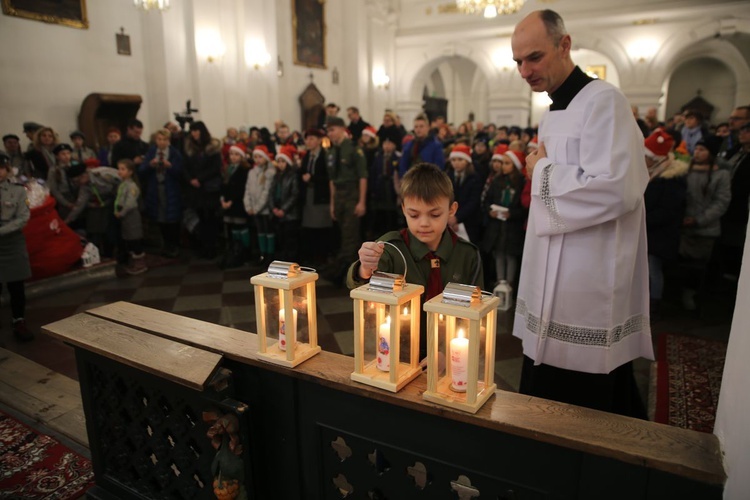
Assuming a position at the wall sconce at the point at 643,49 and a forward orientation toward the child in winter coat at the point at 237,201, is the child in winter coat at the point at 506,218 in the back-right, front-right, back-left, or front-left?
front-left

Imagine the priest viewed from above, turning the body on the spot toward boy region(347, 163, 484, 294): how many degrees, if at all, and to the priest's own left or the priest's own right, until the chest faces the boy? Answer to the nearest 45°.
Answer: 0° — they already face them

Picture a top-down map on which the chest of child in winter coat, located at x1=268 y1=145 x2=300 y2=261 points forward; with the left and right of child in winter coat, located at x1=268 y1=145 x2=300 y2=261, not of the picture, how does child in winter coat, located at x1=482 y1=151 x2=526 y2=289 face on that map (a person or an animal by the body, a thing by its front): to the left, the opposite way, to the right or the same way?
the same way

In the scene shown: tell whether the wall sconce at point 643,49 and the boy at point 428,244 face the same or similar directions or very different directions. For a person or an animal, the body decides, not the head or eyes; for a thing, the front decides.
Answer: same or similar directions

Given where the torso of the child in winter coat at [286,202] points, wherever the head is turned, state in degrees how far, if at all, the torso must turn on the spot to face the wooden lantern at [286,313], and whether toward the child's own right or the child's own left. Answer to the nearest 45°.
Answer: approximately 45° to the child's own left

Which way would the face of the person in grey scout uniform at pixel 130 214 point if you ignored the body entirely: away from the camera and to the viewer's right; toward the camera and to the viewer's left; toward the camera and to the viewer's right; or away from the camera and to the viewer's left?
toward the camera and to the viewer's left

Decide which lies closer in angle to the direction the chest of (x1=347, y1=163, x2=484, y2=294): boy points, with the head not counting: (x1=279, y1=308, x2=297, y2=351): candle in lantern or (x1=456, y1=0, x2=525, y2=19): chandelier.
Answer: the candle in lantern

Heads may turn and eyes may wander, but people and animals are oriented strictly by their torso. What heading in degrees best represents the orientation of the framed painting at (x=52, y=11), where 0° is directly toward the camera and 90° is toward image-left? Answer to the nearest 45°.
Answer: approximately 315°

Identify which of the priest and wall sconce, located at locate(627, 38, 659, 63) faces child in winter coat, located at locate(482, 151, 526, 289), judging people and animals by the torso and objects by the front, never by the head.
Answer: the wall sconce

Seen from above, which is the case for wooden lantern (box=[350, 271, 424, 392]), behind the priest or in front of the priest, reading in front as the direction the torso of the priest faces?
in front

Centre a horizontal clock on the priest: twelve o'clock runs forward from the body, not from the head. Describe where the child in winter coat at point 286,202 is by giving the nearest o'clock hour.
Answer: The child in winter coat is roughly at 3 o'clock from the priest.

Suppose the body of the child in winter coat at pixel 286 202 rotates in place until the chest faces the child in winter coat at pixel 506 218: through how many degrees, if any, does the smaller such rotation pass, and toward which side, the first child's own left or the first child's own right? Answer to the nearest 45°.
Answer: approximately 90° to the first child's own left

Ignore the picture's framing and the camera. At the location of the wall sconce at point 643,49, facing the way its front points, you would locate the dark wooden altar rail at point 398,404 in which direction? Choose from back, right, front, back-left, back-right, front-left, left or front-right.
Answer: front

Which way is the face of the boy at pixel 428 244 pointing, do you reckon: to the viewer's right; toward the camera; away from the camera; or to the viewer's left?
toward the camera

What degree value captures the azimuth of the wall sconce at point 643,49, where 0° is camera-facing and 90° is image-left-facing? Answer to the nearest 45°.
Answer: approximately 0°

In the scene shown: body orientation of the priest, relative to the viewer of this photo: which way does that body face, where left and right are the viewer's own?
facing the viewer and to the left of the viewer

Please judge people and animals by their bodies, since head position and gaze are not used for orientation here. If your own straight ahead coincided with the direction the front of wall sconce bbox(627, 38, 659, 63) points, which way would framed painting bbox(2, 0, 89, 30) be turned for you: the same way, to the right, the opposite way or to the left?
to the left

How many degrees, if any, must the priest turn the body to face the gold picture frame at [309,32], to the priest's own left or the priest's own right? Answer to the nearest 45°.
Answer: approximately 90° to the priest's own right

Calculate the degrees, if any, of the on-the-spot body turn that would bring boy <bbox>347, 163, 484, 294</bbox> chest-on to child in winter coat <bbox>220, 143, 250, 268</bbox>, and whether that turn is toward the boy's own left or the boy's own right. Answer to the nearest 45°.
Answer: approximately 135° to the boy's own right

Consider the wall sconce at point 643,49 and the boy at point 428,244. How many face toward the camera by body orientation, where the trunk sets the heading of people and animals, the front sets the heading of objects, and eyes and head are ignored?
2

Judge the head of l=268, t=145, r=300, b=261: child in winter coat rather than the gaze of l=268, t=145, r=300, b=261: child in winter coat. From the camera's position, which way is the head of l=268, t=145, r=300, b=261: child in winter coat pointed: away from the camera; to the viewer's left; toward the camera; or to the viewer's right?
toward the camera
